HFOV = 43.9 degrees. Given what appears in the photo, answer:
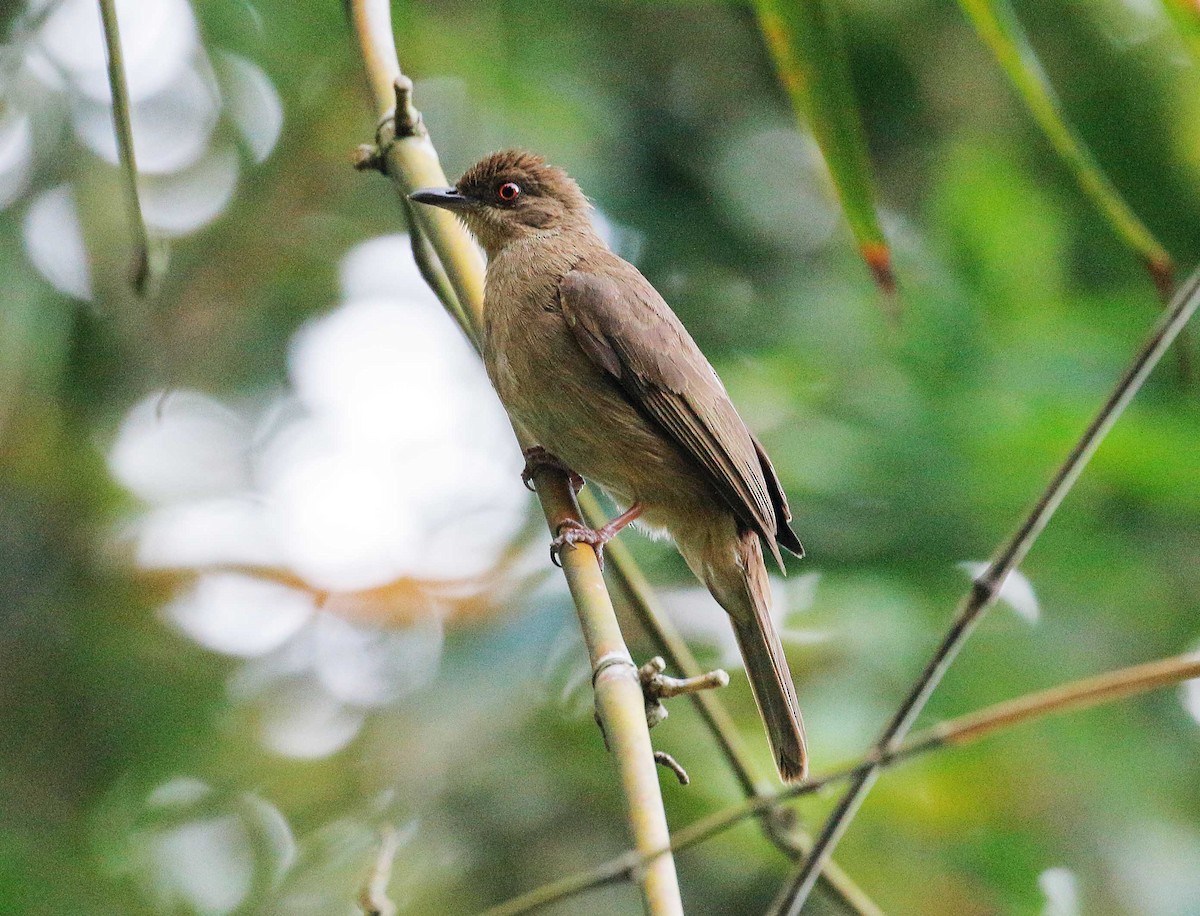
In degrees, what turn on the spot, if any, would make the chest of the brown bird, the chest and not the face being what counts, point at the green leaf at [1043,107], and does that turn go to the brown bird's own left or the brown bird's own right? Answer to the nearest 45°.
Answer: approximately 135° to the brown bird's own right

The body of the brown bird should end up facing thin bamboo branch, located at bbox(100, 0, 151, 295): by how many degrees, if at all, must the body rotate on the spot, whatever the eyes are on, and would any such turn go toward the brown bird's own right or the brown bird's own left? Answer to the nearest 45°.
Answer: approximately 45° to the brown bird's own right

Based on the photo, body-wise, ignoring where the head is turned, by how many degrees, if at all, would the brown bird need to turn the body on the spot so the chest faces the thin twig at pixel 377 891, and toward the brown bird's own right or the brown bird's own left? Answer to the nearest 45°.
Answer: approximately 90° to the brown bird's own left

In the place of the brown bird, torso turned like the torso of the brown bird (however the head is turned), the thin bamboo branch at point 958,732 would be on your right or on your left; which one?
on your left

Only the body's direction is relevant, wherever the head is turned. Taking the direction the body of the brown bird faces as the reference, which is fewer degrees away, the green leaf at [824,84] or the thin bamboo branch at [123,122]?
the thin bamboo branch

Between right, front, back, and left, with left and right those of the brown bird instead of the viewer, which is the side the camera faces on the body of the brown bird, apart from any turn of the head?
left
